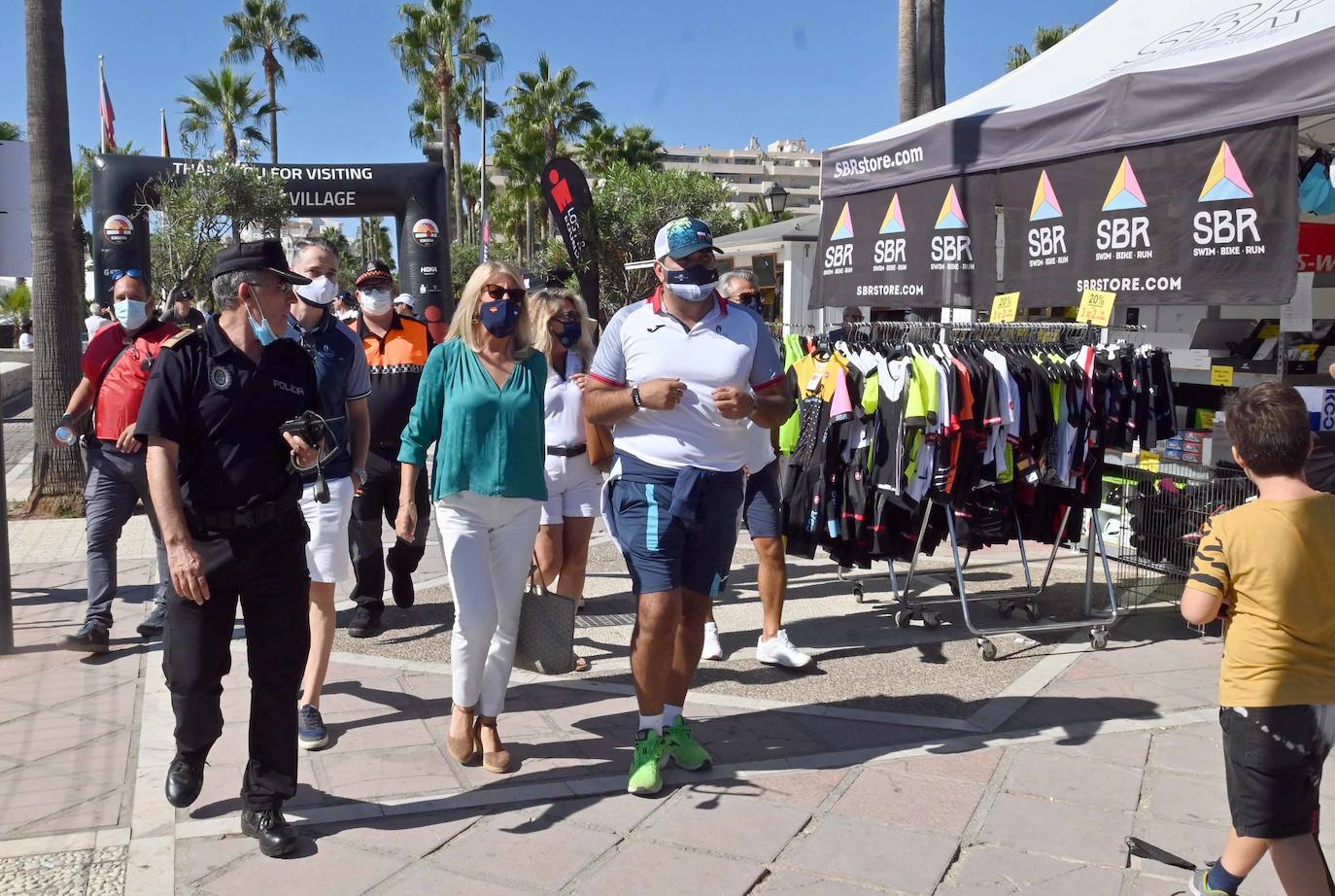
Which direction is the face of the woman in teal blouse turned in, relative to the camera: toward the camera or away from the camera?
toward the camera

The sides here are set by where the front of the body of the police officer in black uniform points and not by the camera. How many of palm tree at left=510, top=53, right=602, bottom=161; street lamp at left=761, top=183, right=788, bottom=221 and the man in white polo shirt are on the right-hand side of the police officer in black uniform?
0

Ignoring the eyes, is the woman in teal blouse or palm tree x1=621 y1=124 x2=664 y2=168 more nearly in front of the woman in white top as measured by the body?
the woman in teal blouse

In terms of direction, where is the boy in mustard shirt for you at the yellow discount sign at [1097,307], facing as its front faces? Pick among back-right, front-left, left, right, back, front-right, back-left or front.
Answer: front

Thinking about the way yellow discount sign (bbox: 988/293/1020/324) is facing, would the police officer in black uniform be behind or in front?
in front

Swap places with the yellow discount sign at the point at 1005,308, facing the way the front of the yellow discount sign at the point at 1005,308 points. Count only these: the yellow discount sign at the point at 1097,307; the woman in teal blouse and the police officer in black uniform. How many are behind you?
0

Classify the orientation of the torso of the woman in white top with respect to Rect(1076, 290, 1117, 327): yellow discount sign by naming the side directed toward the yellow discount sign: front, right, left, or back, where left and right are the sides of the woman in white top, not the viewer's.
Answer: left

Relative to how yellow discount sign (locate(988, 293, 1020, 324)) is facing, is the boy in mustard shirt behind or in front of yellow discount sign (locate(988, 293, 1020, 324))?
in front

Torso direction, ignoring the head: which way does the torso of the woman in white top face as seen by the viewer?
toward the camera

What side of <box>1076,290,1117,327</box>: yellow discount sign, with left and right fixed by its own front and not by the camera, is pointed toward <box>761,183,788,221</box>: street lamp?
back

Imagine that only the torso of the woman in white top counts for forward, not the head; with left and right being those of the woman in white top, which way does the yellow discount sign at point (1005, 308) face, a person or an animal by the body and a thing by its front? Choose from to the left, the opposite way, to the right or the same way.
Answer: the same way

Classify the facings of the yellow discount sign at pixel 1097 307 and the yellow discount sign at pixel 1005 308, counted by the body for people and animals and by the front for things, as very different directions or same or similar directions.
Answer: same or similar directions

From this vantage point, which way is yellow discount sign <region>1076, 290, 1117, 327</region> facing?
toward the camera

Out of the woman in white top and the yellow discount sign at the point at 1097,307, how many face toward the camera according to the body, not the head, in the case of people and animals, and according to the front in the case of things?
2

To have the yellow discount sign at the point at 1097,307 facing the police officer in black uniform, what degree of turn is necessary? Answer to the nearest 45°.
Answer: approximately 45° to its right

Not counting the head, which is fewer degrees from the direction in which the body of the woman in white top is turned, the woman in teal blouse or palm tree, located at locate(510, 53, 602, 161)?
the woman in teal blouse

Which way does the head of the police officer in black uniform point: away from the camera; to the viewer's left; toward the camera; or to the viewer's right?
to the viewer's right

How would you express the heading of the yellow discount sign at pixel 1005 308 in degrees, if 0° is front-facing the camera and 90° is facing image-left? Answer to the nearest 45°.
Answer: approximately 0°

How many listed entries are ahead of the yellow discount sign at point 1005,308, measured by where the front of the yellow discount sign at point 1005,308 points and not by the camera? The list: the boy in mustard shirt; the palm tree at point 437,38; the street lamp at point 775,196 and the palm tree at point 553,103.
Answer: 1
